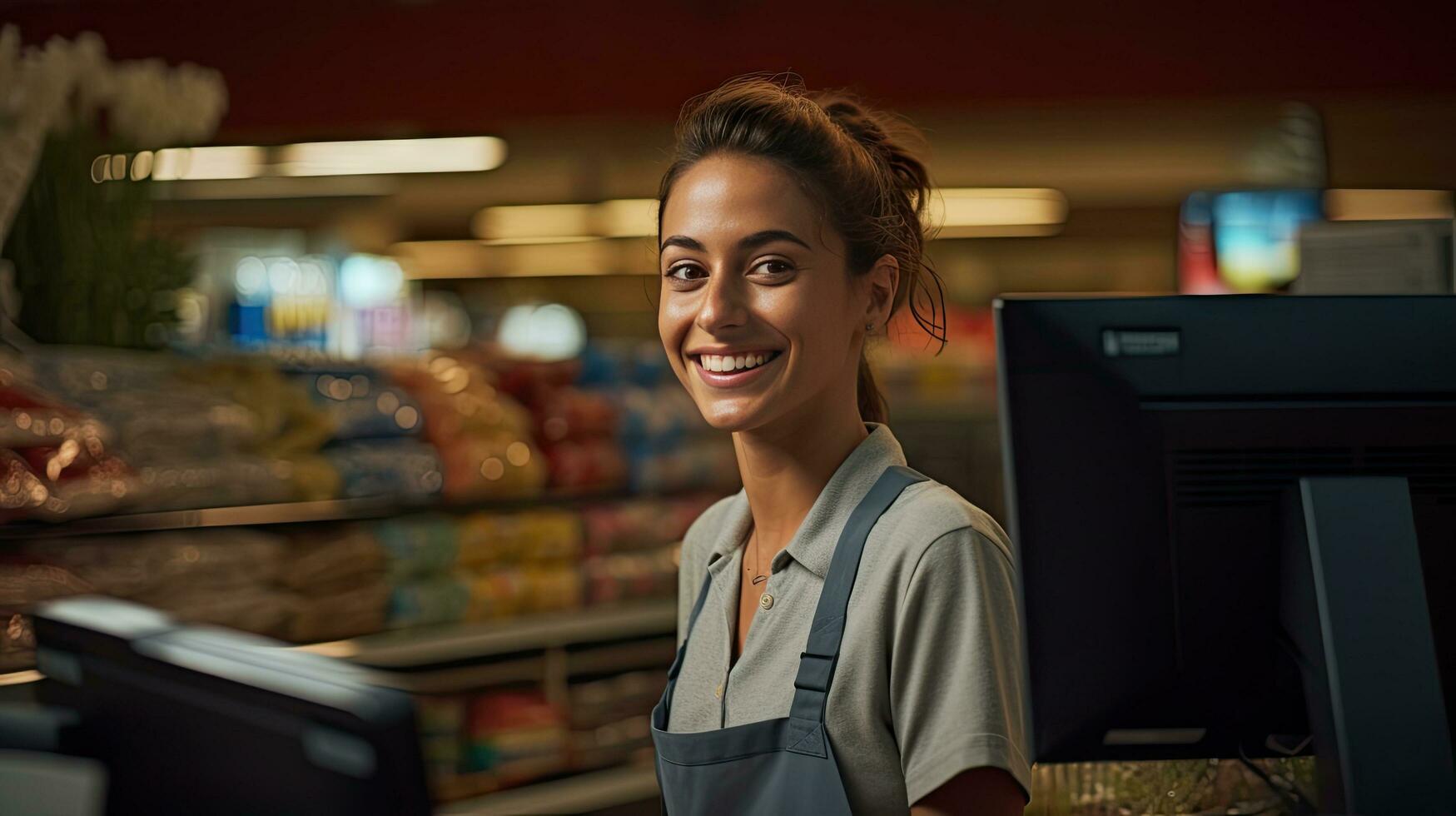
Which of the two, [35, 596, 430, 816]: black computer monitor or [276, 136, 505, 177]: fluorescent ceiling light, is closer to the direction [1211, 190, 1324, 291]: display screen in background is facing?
the black computer monitor

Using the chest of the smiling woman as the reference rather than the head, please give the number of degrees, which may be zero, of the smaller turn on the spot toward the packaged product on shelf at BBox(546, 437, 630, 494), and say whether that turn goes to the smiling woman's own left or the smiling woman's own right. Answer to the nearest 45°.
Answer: approximately 135° to the smiling woman's own right

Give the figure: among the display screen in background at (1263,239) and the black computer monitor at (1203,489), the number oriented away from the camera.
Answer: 1

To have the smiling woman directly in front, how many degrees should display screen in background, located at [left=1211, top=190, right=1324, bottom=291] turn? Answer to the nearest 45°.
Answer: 0° — it already faces them

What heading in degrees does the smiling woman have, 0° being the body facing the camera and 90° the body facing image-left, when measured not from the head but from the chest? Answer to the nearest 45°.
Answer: approximately 45°

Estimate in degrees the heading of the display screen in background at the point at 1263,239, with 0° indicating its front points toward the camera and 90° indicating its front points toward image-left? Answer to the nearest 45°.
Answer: approximately 0°

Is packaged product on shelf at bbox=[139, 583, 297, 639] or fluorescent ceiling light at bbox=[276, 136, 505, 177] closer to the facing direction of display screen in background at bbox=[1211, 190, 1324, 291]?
the packaged product on shelf

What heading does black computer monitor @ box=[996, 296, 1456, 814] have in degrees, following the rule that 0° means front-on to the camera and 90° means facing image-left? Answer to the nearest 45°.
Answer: approximately 180°

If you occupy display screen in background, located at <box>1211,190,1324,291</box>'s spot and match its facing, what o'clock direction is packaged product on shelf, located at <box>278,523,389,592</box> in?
The packaged product on shelf is roughly at 1 o'clock from the display screen in background.

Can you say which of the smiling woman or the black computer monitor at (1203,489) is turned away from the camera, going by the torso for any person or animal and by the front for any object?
the black computer monitor

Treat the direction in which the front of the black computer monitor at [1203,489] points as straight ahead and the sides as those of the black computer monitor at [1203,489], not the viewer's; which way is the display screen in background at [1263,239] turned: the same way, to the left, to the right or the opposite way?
the opposite way
